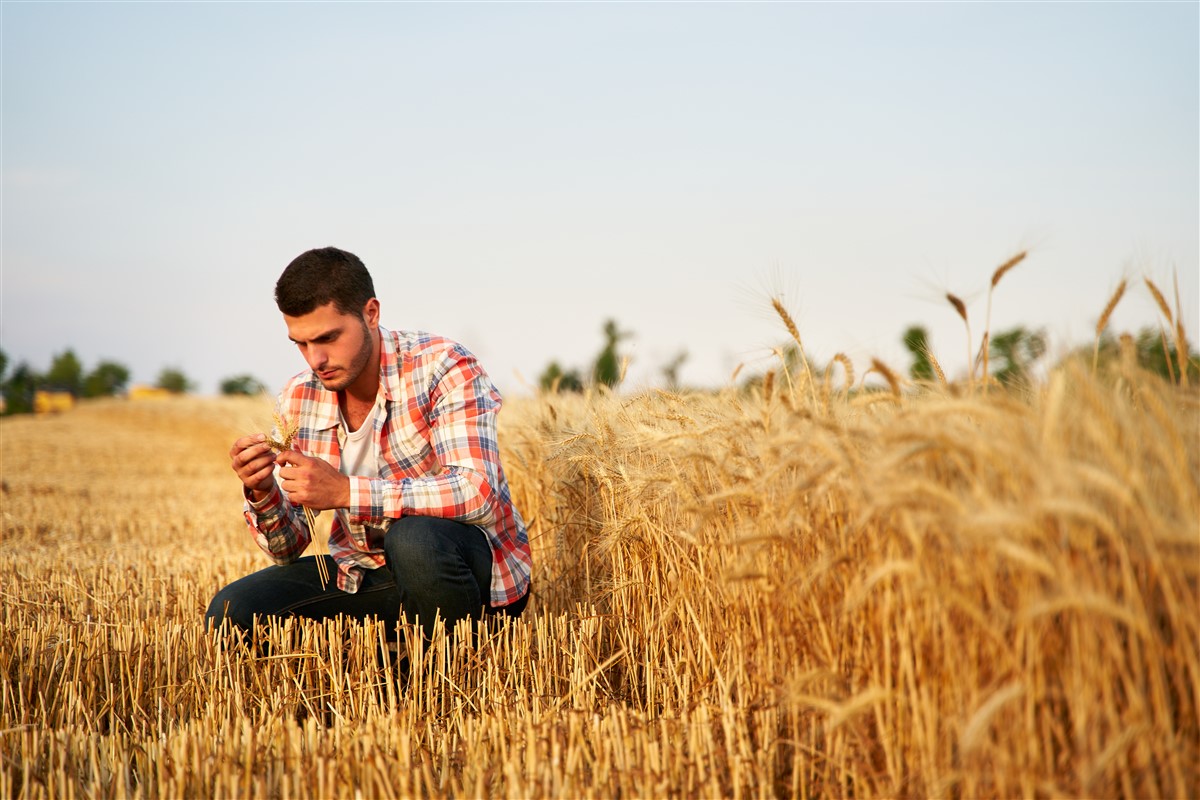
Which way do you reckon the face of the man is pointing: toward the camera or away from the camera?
toward the camera

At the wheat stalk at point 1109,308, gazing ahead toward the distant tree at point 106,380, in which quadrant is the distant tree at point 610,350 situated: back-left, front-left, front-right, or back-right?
front-right

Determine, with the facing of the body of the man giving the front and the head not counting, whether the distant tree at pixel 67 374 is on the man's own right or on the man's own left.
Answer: on the man's own right

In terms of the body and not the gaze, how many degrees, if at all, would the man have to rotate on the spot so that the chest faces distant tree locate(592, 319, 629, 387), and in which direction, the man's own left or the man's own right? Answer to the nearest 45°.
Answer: approximately 135° to the man's own right

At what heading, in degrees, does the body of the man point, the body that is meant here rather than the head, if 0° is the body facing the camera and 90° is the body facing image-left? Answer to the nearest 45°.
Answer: approximately 45°

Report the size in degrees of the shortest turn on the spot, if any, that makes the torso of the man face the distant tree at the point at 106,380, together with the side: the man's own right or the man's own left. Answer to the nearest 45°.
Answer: approximately 135° to the man's own right

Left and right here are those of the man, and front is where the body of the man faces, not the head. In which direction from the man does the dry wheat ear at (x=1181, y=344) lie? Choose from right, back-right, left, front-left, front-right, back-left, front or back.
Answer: left

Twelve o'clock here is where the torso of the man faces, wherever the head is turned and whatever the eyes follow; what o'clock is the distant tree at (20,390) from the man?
The distant tree is roughly at 4 o'clock from the man.

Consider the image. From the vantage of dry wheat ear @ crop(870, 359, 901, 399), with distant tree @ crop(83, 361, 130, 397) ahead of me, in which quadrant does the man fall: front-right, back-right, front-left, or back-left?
front-left
